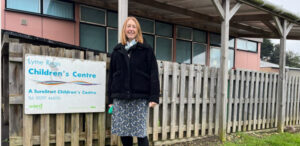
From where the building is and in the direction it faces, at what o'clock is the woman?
The woman is roughly at 1 o'clock from the building.

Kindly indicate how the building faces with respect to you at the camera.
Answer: facing the viewer and to the right of the viewer

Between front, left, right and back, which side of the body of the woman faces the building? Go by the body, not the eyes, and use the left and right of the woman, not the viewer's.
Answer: back

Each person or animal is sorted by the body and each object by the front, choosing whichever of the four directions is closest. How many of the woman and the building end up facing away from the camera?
0

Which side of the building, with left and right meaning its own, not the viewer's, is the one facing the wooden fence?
front

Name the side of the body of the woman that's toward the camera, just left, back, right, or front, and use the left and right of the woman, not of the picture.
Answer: front

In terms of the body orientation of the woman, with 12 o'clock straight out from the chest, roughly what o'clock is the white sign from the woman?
The white sign is roughly at 4 o'clock from the woman.
